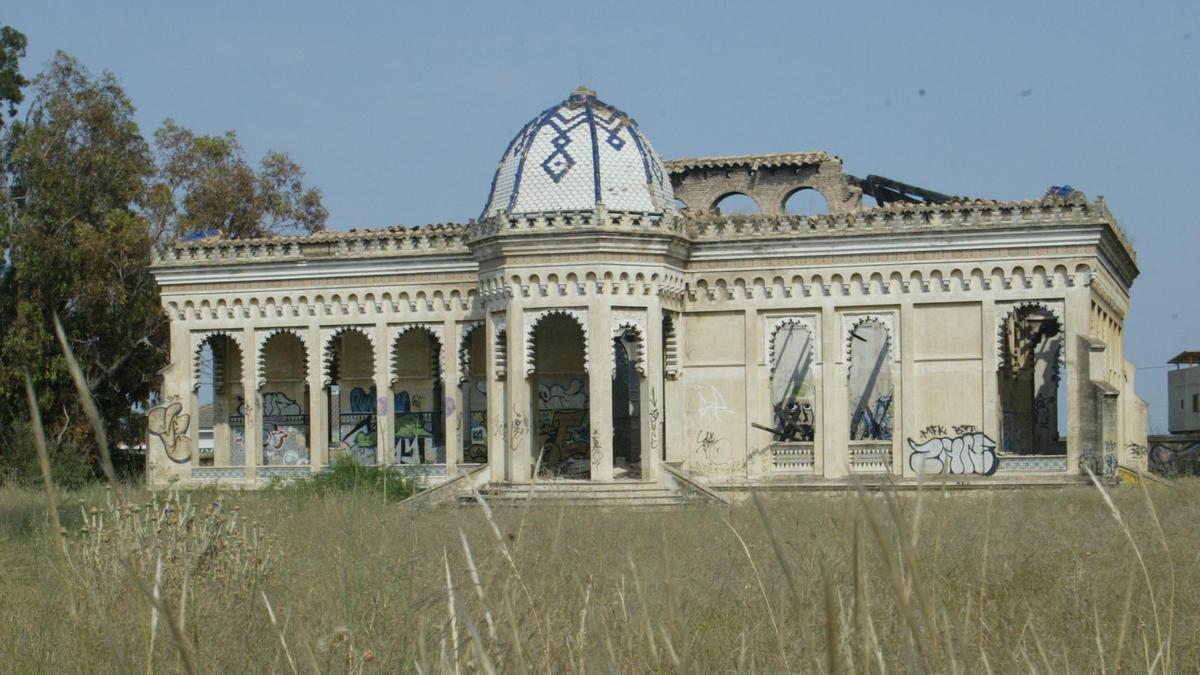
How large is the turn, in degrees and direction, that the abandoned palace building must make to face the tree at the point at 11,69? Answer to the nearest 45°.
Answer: approximately 135° to its right

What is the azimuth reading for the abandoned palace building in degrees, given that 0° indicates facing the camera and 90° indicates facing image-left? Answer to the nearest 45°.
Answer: approximately 0°

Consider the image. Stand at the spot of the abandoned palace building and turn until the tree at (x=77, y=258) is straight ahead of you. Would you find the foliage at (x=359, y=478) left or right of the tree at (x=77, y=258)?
left

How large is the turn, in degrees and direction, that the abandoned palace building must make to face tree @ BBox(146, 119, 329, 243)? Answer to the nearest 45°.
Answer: approximately 135° to its right

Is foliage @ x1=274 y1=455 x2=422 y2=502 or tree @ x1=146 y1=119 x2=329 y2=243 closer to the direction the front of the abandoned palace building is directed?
the foliage

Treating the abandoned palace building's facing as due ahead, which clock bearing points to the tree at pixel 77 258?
The tree is roughly at 4 o'clock from the abandoned palace building.
